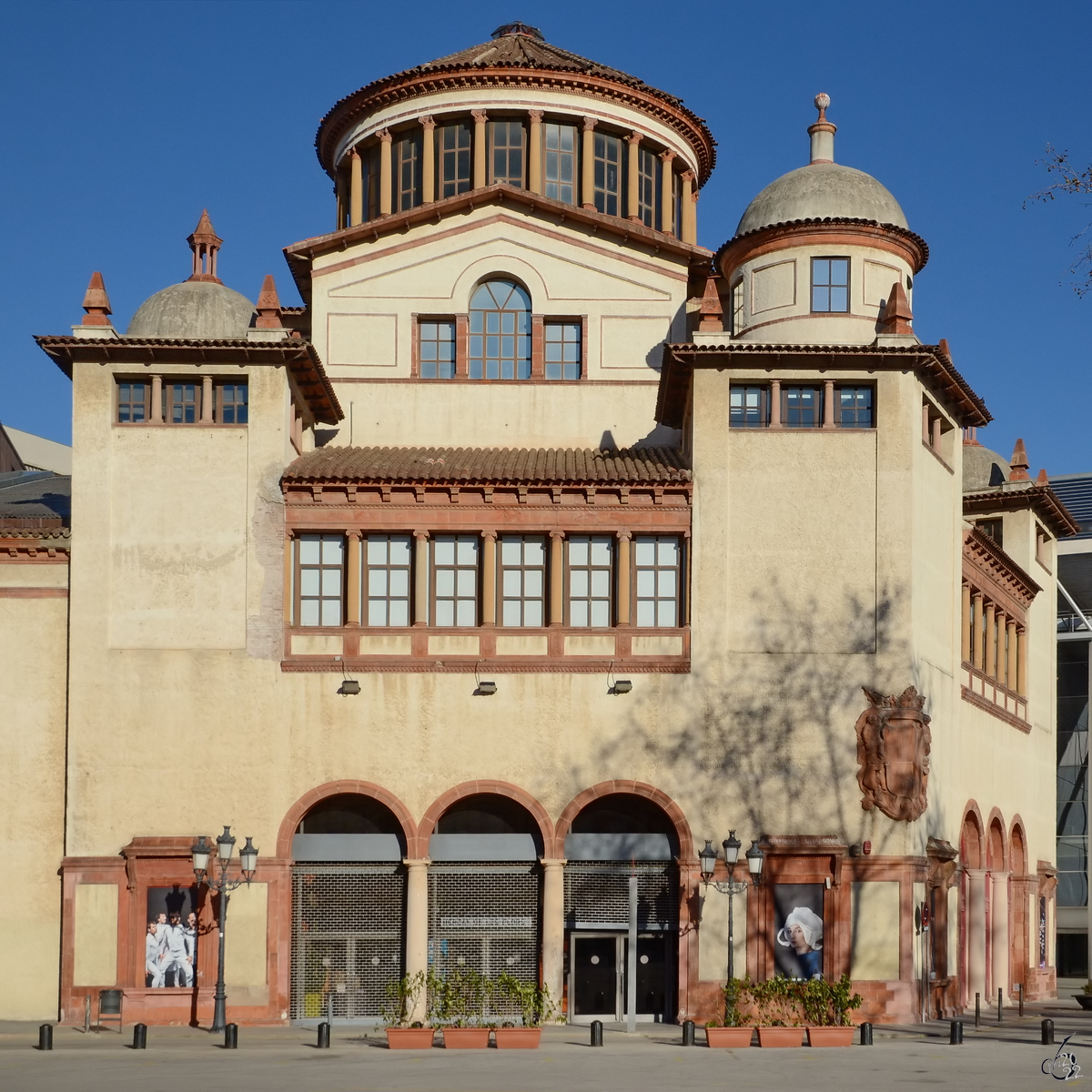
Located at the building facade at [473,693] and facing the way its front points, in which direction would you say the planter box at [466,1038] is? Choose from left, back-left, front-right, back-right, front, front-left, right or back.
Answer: front

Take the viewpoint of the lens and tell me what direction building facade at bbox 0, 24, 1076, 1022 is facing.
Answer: facing the viewer

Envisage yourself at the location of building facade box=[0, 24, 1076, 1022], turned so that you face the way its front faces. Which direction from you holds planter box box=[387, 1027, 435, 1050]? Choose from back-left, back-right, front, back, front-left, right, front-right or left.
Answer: front

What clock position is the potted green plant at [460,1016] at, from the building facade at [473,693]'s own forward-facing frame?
The potted green plant is roughly at 12 o'clock from the building facade.

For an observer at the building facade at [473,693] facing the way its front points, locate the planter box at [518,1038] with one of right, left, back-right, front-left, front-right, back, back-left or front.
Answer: front
